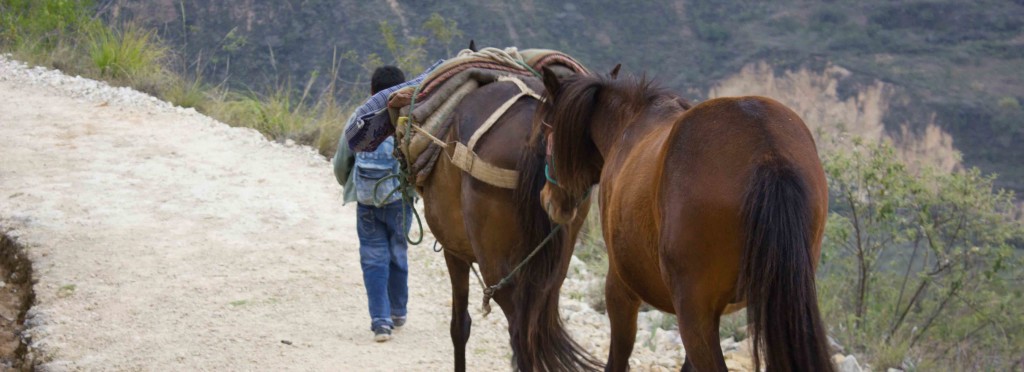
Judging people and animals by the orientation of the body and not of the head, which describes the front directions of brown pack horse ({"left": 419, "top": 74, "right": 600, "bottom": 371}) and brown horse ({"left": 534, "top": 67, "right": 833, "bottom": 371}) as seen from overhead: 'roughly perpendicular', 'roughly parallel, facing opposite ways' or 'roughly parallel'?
roughly parallel

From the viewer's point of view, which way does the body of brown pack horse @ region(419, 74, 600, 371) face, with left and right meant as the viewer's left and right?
facing away from the viewer and to the left of the viewer

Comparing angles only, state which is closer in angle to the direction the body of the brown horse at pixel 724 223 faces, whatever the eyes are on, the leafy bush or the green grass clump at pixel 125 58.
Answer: the green grass clump

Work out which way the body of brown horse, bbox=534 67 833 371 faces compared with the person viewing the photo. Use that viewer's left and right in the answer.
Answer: facing away from the viewer and to the left of the viewer

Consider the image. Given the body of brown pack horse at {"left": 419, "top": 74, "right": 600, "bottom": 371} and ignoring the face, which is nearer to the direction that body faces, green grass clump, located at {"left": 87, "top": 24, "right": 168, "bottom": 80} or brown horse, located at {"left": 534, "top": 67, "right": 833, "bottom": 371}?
the green grass clump

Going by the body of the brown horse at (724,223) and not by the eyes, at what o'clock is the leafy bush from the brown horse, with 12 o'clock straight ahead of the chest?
The leafy bush is roughly at 2 o'clock from the brown horse.

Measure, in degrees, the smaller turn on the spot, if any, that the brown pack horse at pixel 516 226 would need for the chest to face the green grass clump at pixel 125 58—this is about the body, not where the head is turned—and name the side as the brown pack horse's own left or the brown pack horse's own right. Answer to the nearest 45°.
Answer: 0° — it already faces it

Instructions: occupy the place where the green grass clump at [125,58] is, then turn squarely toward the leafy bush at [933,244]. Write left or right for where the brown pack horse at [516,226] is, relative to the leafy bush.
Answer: right

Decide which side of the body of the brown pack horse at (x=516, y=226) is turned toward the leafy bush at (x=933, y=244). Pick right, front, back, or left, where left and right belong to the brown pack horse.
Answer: right

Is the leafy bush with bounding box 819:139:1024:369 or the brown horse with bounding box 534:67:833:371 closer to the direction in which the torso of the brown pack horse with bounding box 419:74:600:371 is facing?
the leafy bush

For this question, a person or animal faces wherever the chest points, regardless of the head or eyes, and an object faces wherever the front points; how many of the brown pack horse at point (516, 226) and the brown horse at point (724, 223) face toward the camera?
0

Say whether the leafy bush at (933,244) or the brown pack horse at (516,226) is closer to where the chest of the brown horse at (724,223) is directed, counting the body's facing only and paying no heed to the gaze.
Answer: the brown pack horse

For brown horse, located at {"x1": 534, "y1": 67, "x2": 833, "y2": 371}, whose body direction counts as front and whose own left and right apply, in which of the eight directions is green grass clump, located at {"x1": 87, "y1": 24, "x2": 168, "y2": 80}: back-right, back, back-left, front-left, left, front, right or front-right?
front
